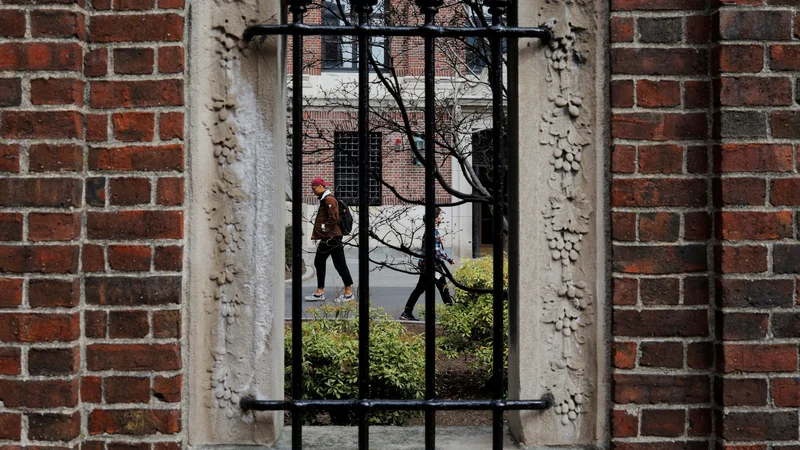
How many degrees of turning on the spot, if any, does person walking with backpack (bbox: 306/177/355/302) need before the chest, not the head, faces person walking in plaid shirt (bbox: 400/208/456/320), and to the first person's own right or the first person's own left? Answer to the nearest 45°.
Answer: approximately 135° to the first person's own left

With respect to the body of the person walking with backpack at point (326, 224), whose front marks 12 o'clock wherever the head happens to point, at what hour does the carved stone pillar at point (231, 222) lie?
The carved stone pillar is roughly at 9 o'clock from the person walking with backpack.

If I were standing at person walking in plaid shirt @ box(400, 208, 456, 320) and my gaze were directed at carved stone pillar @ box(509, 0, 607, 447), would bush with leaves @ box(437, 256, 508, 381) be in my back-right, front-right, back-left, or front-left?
front-left

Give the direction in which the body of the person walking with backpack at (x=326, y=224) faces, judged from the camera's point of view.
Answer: to the viewer's left

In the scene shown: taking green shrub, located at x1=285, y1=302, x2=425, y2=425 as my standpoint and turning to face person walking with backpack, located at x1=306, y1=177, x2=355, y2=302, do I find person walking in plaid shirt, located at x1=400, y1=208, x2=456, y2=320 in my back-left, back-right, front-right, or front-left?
front-right

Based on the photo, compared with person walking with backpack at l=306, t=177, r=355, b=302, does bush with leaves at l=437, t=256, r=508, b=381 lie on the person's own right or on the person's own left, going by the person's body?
on the person's own left

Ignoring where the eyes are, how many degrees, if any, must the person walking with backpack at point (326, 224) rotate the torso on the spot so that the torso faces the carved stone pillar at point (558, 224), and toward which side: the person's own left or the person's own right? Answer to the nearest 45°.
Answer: approximately 90° to the person's own left

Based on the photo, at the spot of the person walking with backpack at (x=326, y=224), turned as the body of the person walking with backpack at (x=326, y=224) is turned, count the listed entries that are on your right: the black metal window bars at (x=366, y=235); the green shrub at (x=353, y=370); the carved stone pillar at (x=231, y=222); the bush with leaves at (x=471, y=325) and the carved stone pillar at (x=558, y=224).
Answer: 0

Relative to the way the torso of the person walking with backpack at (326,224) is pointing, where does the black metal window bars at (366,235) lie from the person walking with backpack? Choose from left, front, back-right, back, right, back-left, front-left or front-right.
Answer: left

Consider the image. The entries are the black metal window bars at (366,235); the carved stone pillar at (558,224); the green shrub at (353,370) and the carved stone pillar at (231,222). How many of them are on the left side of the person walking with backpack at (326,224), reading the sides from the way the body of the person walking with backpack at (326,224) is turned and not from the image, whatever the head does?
4

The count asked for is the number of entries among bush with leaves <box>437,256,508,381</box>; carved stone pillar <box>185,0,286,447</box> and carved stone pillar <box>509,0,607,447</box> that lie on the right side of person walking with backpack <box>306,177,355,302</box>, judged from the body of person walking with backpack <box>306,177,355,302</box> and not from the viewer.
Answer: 0

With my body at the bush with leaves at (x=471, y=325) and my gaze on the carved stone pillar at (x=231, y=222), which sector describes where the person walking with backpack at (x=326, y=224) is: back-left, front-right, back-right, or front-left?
back-right

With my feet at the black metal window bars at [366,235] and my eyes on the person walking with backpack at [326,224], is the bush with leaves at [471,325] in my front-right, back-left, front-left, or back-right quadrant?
front-right

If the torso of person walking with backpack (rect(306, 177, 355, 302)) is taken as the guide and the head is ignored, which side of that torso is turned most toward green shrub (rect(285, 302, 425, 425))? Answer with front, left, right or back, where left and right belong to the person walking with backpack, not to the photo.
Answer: left

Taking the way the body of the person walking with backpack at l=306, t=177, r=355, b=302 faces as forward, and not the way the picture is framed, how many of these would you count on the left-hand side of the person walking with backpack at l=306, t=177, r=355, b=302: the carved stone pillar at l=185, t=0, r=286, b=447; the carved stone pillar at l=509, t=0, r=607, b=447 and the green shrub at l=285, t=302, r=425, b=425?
3
